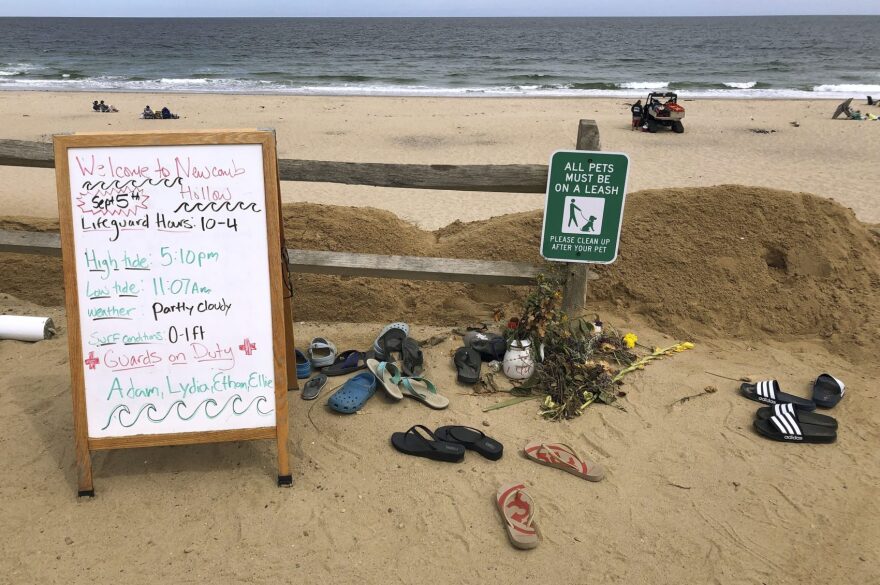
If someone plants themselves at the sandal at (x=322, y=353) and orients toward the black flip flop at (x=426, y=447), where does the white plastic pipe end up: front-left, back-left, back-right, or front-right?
back-right

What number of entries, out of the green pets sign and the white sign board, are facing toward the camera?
2

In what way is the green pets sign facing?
toward the camera

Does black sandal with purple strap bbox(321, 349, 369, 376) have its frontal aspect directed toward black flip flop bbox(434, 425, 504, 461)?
no

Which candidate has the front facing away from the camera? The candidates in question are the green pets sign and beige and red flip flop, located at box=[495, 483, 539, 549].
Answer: the beige and red flip flop

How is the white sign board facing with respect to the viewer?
toward the camera

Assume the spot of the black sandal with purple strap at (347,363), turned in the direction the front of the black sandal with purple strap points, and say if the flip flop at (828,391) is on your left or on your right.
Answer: on your right

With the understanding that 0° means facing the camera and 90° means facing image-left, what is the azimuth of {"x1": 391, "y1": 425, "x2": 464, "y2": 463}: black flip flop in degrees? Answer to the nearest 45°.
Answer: approximately 135°

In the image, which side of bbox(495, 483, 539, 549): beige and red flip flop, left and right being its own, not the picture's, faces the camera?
back

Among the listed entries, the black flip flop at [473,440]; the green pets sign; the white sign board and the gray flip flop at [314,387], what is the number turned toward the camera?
2
